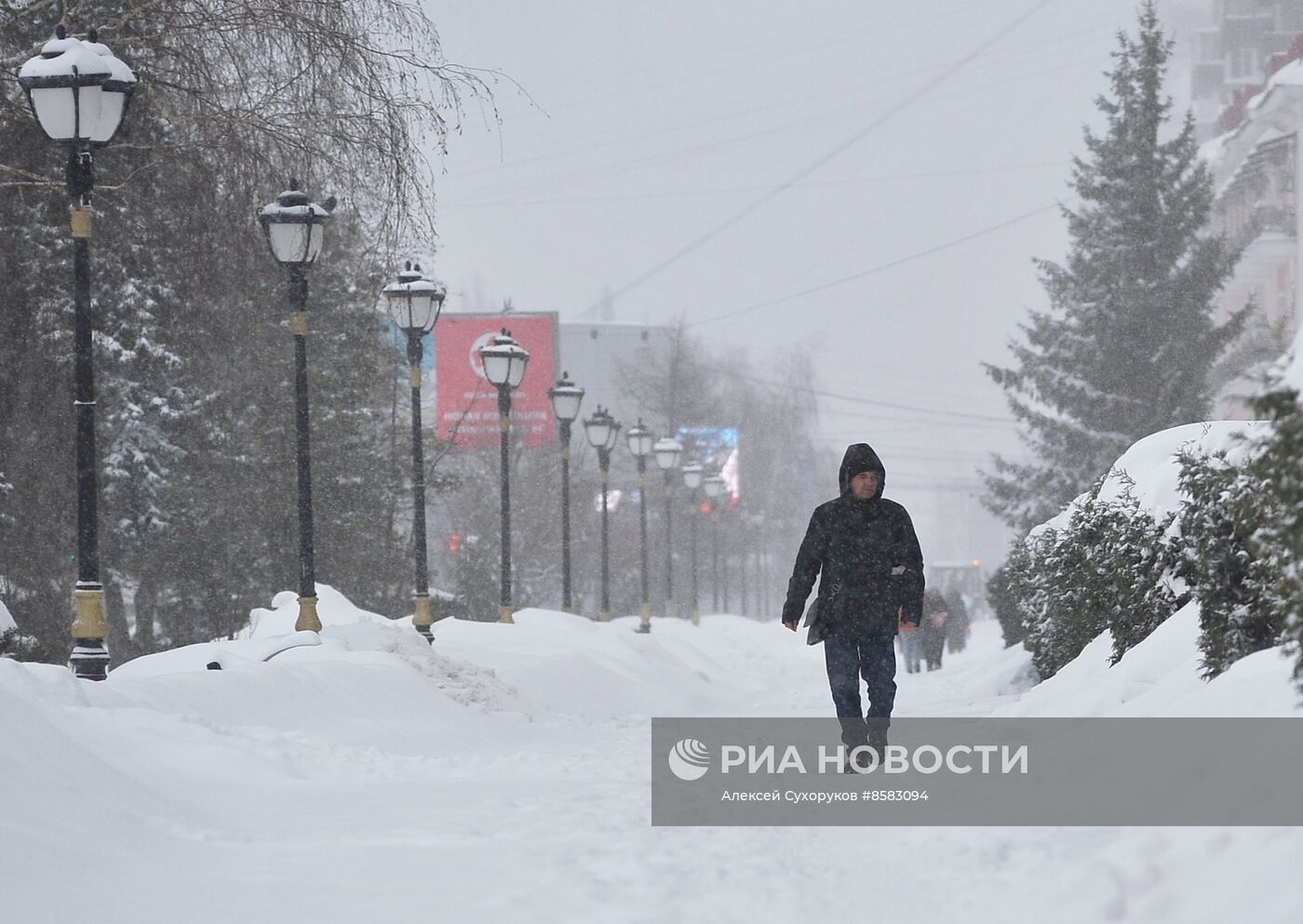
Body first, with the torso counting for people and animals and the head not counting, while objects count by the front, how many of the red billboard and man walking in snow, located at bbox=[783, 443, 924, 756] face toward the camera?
2

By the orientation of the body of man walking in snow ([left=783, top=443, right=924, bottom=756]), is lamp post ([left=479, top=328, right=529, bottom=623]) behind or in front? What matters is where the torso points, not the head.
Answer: behind

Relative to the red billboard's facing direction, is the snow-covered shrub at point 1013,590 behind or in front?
in front

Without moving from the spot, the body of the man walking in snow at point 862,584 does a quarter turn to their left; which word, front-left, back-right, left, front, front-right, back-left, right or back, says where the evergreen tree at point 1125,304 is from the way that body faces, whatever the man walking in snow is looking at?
left

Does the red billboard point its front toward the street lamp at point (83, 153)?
yes

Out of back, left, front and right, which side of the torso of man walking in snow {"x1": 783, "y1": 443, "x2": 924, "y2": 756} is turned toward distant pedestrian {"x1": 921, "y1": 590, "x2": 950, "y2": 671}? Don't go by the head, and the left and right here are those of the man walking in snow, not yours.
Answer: back

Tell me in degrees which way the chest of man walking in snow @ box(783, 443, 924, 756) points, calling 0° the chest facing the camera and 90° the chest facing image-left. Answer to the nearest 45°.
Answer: approximately 0°

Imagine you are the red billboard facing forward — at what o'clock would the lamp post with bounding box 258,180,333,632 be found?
The lamp post is roughly at 12 o'clock from the red billboard.

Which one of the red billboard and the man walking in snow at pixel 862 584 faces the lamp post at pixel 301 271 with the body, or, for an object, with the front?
the red billboard

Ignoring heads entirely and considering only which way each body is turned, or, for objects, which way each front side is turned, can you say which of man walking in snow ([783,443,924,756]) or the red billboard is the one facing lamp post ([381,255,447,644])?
the red billboard

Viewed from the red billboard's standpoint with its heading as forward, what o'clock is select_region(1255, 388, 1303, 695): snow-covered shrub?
The snow-covered shrub is roughly at 12 o'clock from the red billboard.

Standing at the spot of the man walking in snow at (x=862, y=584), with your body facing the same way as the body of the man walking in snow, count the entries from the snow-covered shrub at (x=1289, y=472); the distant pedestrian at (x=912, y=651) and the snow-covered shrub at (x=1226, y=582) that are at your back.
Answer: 1

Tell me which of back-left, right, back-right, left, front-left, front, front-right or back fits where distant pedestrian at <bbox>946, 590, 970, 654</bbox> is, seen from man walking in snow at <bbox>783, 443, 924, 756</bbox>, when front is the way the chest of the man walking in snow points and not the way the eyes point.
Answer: back

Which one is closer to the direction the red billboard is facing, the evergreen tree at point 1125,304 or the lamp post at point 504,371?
the lamp post
